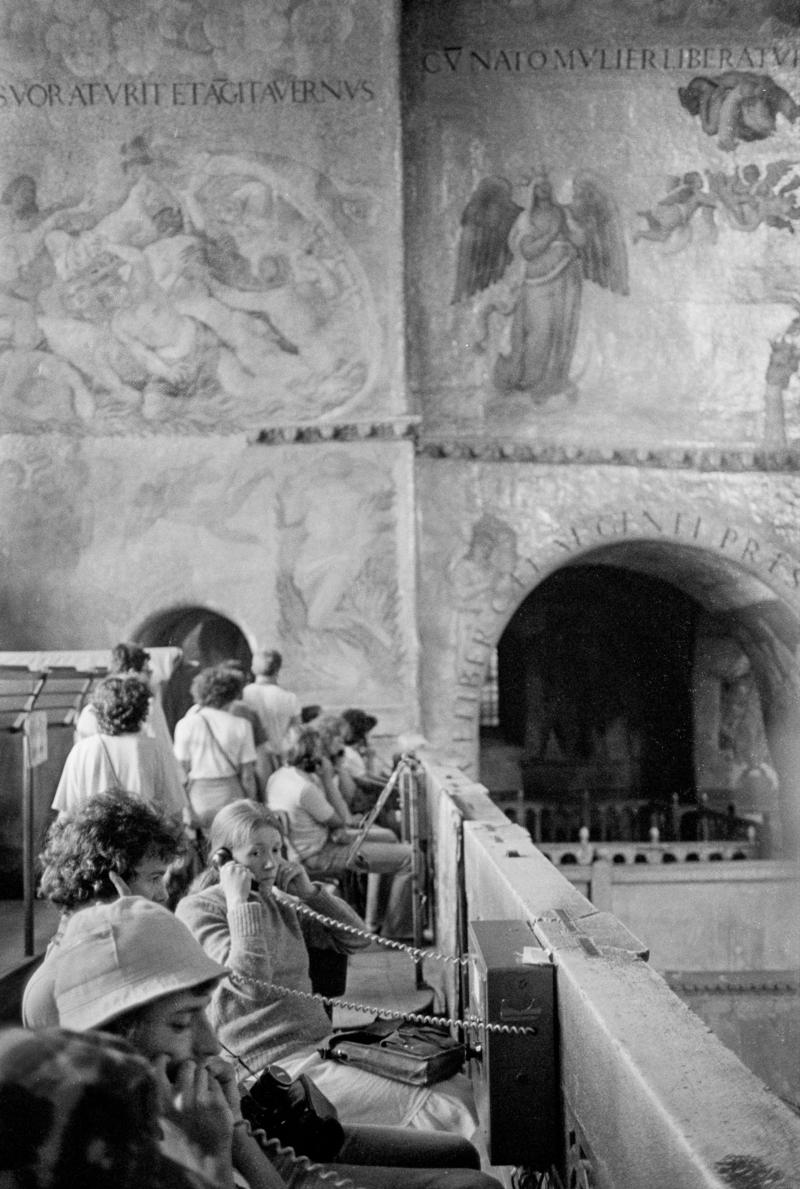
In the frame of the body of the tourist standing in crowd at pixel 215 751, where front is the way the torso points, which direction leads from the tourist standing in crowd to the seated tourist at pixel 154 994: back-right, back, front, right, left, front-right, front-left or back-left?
back

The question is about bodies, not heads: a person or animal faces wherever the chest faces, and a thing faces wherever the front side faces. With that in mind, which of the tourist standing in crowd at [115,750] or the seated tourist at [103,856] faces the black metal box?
the seated tourist

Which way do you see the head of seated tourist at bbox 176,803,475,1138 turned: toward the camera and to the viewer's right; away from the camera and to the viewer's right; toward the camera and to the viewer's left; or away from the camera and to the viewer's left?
toward the camera and to the viewer's right

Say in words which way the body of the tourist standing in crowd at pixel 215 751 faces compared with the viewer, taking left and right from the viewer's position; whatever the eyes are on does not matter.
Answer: facing away from the viewer

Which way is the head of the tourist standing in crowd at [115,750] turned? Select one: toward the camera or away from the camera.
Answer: away from the camera

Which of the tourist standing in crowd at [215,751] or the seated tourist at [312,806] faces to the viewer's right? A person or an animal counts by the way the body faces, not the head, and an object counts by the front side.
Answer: the seated tourist

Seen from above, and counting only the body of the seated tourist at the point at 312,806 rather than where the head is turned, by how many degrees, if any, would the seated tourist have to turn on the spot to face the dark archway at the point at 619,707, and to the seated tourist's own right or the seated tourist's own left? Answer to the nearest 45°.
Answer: approximately 90° to the seated tourist's own left

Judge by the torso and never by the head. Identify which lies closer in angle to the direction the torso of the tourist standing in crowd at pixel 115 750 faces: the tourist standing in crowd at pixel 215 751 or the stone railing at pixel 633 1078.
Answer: the tourist standing in crowd

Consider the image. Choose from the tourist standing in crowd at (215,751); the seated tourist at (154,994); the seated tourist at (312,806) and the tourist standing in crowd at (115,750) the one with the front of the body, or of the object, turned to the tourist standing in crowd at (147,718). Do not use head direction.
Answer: the tourist standing in crowd at (115,750)

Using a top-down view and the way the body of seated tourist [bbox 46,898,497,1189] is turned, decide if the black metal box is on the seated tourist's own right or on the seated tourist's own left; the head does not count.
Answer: on the seated tourist's own left

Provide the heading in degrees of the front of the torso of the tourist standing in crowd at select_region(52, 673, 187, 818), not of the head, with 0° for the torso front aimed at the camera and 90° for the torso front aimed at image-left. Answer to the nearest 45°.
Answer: approximately 180°

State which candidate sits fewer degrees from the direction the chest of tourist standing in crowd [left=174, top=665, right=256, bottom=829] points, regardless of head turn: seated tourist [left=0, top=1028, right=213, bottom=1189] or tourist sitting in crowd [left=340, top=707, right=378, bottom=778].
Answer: the tourist sitting in crowd

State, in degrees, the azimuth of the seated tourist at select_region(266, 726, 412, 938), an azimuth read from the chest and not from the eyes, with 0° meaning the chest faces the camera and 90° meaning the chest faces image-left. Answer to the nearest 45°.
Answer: approximately 270°

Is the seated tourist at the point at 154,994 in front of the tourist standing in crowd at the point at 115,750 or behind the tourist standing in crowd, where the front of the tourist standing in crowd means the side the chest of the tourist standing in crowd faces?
behind
